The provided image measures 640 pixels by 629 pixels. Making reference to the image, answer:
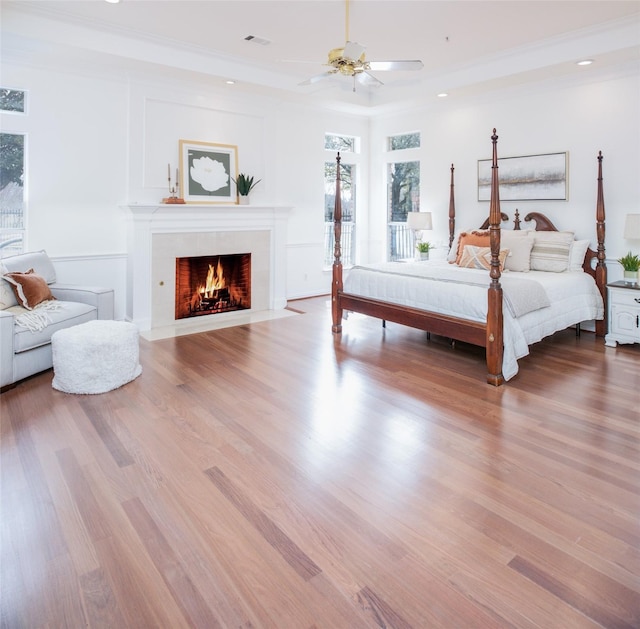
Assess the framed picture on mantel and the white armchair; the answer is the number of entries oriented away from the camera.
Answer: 0

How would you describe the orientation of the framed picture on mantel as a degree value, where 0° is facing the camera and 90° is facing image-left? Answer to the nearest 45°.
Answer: approximately 315°

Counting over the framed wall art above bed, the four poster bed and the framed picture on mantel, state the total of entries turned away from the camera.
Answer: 0

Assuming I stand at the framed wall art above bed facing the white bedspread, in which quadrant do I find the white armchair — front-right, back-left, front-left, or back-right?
front-right

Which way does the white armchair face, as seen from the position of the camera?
facing the viewer and to the right of the viewer

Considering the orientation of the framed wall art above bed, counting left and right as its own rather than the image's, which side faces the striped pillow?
front

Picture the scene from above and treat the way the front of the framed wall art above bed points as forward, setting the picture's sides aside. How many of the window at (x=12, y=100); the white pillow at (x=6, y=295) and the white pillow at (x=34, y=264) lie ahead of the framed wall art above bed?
3

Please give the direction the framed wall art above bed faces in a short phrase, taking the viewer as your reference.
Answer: facing the viewer and to the left of the viewer

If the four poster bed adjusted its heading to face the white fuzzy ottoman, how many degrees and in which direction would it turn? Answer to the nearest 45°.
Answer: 0° — it already faces it

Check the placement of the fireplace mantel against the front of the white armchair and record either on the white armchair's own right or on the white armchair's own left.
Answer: on the white armchair's own left
